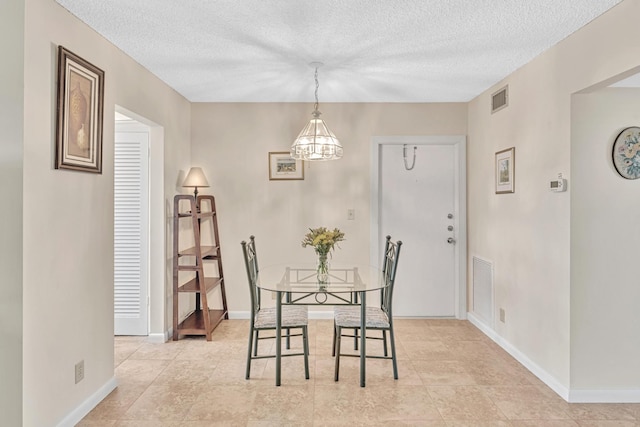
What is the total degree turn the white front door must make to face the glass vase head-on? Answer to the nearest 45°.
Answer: approximately 45° to its right

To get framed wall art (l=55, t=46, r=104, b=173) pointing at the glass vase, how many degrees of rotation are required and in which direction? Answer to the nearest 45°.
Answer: approximately 45° to its left

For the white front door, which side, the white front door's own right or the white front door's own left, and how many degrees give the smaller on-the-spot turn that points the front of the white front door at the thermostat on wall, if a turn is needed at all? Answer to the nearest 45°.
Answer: approximately 45° to the white front door's own left

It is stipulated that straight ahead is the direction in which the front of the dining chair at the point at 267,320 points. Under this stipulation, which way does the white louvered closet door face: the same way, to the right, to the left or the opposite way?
to the right
